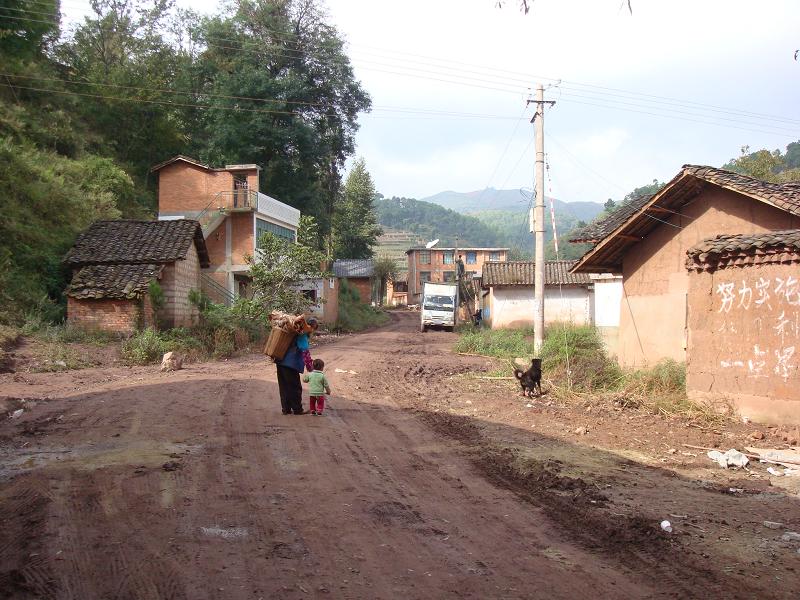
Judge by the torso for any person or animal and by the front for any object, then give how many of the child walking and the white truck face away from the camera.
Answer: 1

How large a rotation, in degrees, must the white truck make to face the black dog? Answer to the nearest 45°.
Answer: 0° — it already faces it

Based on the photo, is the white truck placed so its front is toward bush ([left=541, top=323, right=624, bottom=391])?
yes

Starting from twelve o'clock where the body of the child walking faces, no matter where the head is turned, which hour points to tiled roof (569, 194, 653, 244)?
The tiled roof is roughly at 2 o'clock from the child walking.

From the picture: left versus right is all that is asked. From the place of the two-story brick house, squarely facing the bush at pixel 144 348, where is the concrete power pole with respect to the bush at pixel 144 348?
left

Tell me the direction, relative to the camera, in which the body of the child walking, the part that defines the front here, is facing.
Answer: away from the camera

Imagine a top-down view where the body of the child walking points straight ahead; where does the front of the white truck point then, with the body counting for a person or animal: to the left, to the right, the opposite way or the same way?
the opposite way

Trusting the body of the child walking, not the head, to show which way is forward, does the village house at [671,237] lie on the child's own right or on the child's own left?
on the child's own right

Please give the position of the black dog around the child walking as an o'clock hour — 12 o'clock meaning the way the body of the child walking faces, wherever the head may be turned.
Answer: The black dog is roughly at 2 o'clock from the child walking.

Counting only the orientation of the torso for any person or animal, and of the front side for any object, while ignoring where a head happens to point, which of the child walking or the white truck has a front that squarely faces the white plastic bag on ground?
the white truck

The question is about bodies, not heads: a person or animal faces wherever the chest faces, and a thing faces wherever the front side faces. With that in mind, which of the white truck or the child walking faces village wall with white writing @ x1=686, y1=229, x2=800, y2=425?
the white truck
